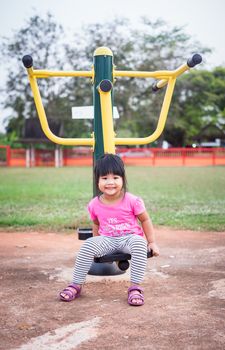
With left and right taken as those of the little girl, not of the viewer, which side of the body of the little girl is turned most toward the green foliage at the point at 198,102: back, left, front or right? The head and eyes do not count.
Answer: back

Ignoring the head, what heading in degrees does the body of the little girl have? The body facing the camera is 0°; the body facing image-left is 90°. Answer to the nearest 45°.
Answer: approximately 0°

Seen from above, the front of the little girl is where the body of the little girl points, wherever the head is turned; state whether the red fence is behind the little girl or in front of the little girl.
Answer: behind
